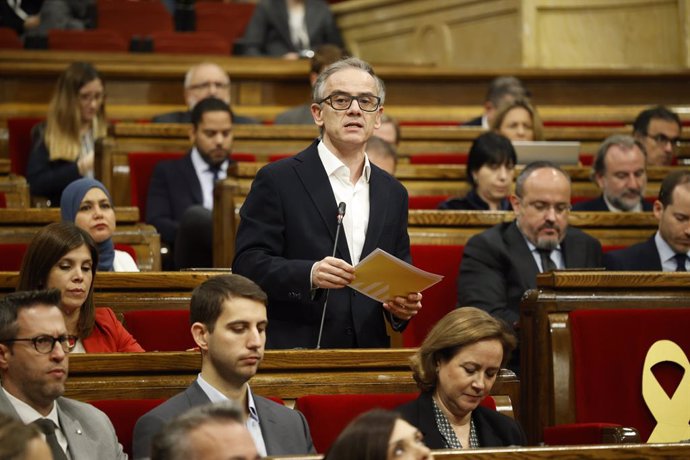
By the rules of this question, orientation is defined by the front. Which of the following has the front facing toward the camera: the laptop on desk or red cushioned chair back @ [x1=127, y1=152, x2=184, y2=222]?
the red cushioned chair back

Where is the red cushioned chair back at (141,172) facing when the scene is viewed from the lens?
facing the viewer

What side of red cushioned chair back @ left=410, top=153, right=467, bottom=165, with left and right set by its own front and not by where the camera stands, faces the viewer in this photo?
front

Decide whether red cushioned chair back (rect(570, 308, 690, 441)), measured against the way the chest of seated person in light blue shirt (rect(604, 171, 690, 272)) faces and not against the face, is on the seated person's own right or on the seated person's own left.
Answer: on the seated person's own right

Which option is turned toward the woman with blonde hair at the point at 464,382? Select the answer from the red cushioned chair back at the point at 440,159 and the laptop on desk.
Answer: the red cushioned chair back

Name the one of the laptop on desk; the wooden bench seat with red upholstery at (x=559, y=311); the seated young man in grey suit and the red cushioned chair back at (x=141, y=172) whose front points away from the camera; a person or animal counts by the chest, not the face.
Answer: the laptop on desk

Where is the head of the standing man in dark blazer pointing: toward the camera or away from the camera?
toward the camera

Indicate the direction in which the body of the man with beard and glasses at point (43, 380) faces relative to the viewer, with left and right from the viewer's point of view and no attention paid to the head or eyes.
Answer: facing the viewer and to the right of the viewer

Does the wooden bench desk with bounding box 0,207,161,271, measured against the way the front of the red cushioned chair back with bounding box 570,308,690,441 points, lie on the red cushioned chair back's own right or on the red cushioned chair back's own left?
on the red cushioned chair back's own right

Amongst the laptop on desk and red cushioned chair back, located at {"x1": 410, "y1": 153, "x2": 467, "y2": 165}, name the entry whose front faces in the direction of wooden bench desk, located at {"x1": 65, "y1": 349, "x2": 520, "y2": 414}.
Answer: the red cushioned chair back

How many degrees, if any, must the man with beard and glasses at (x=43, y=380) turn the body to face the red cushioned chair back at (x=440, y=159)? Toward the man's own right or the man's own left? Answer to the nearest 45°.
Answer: approximately 90° to the man's own left

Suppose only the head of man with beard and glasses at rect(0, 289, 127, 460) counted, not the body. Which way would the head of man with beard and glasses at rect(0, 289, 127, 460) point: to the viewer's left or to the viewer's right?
to the viewer's right
